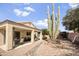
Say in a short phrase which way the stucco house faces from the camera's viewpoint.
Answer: facing the viewer and to the right of the viewer

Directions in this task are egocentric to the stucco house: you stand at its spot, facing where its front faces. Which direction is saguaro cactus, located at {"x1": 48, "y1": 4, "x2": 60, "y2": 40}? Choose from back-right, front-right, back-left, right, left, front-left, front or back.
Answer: front-left
